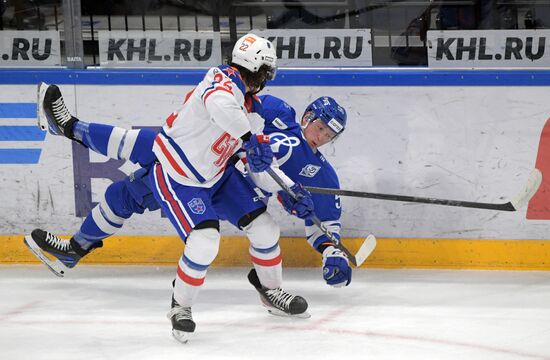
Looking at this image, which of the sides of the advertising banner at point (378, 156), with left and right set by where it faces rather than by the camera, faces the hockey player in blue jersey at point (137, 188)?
right

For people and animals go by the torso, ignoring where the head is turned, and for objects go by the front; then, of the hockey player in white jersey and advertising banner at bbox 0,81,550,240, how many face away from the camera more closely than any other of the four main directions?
0

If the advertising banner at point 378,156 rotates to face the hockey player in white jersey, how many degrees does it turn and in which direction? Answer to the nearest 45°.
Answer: approximately 45° to its right

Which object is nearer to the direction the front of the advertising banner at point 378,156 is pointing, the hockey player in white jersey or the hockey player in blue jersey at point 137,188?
the hockey player in white jersey

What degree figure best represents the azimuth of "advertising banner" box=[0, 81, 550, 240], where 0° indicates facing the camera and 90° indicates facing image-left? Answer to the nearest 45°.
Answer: approximately 0°

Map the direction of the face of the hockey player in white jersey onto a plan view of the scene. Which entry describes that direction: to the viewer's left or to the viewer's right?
to the viewer's right
